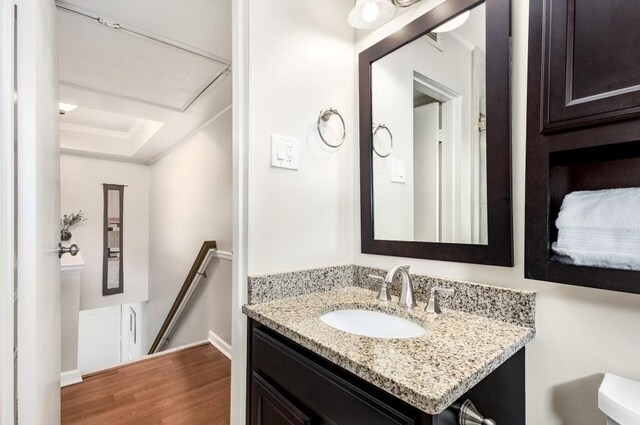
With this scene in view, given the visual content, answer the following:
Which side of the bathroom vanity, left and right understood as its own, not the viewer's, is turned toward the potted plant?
right

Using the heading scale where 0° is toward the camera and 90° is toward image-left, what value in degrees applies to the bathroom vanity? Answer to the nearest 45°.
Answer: approximately 45°

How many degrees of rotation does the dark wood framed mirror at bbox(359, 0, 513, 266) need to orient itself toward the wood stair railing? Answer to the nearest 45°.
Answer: approximately 90° to its right
